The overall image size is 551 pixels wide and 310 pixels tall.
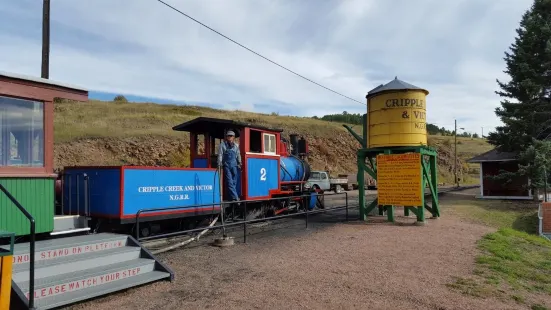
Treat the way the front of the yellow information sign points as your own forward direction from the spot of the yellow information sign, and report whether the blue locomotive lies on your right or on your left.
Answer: on your right

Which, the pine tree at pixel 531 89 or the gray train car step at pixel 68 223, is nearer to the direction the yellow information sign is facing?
the gray train car step

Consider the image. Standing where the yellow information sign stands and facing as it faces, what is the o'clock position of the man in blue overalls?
The man in blue overalls is roughly at 2 o'clock from the yellow information sign.

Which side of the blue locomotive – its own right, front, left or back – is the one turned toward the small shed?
front

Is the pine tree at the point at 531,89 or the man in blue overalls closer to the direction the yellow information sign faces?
the man in blue overalls

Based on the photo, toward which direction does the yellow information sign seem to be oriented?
toward the camera

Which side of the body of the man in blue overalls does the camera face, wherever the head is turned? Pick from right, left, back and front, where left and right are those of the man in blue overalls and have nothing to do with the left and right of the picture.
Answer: front

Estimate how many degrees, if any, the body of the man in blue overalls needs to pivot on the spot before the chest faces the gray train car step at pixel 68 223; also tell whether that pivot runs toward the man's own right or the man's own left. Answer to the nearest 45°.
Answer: approximately 45° to the man's own right

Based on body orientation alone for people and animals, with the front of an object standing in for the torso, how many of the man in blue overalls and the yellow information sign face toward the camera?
2

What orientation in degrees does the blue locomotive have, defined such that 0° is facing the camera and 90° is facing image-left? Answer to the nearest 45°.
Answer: approximately 225°

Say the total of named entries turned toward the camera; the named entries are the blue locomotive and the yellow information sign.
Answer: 1

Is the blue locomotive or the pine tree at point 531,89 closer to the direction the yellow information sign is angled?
the blue locomotive

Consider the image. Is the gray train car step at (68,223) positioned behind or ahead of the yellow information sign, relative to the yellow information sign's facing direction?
ahead

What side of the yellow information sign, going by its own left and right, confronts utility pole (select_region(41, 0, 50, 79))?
right

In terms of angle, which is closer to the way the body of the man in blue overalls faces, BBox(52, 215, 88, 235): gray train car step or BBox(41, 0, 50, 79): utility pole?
the gray train car step

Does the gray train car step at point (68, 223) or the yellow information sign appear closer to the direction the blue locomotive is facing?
the yellow information sign

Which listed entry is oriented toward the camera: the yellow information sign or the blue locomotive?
the yellow information sign
